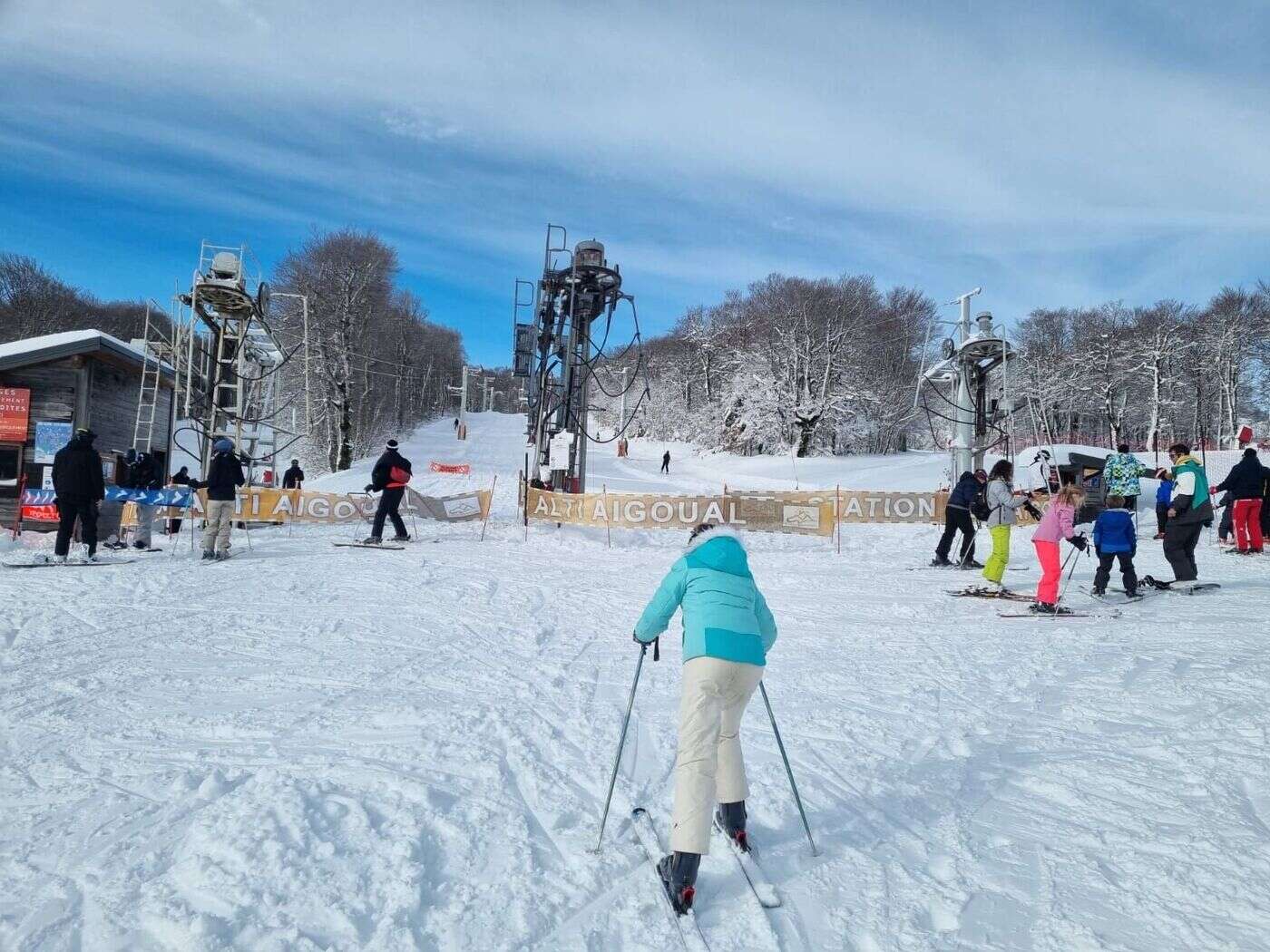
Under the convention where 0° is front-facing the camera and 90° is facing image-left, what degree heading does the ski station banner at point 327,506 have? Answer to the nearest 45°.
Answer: approximately 0°

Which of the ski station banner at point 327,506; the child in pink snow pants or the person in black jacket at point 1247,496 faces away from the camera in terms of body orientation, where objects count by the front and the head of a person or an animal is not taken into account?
the person in black jacket

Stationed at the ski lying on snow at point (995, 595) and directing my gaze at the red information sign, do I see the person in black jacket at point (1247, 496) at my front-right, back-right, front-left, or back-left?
back-right

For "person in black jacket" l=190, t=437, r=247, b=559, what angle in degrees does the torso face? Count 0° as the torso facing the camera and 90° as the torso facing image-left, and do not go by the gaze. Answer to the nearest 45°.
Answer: approximately 180°

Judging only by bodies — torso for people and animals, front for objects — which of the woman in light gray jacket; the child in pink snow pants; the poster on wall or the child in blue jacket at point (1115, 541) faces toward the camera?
the poster on wall

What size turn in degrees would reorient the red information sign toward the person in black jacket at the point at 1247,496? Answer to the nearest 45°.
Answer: approximately 45° to its left

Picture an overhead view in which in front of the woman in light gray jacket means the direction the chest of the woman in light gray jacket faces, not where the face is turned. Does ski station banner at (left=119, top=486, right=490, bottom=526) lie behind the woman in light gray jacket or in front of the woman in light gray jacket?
behind

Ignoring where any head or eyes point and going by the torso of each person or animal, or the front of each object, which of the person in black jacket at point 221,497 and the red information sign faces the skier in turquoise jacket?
the red information sign

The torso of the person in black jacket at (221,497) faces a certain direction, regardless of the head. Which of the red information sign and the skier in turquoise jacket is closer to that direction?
the red information sign

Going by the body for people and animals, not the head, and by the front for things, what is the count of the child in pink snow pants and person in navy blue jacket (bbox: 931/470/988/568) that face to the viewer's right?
2

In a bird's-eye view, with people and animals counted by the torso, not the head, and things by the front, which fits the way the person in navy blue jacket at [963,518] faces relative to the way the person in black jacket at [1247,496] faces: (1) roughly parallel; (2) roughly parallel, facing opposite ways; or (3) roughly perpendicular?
roughly perpendicular

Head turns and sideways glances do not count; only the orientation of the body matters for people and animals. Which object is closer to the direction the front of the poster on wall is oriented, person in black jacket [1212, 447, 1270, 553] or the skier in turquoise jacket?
the skier in turquoise jacket
